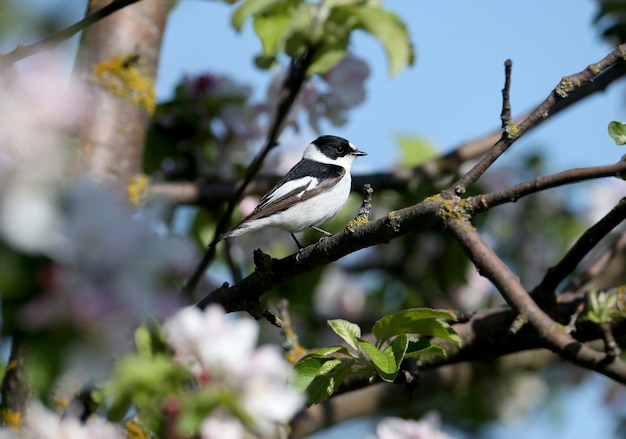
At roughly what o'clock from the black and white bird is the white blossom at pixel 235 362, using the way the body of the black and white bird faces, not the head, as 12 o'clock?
The white blossom is roughly at 3 o'clock from the black and white bird.

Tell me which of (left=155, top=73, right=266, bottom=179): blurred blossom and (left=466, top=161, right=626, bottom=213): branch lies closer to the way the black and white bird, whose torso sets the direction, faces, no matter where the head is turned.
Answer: the branch

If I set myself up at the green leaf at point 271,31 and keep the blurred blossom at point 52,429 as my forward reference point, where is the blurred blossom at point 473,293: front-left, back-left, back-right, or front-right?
back-left

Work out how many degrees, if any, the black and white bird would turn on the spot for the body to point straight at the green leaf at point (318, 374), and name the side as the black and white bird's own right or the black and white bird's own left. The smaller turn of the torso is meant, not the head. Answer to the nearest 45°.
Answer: approximately 90° to the black and white bird's own right

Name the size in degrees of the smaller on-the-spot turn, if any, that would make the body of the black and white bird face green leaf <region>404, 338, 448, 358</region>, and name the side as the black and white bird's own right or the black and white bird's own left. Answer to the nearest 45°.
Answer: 0° — it already faces it

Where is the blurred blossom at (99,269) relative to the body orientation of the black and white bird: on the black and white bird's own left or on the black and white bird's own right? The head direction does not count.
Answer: on the black and white bird's own right

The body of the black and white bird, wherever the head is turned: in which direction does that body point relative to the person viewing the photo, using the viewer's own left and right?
facing to the right of the viewer

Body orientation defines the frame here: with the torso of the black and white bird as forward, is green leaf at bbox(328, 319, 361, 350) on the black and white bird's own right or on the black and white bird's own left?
on the black and white bird's own right

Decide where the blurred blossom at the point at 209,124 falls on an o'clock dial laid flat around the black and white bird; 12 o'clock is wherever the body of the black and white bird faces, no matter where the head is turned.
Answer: The blurred blossom is roughly at 8 o'clock from the black and white bird.
